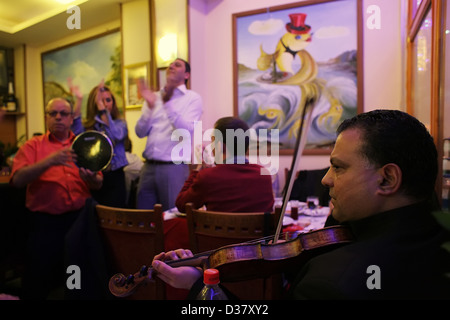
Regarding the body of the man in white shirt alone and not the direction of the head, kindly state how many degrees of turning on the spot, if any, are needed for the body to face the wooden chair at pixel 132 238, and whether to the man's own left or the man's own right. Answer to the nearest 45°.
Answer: approximately 45° to the man's own left

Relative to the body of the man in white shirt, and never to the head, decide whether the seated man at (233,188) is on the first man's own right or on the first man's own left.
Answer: on the first man's own left

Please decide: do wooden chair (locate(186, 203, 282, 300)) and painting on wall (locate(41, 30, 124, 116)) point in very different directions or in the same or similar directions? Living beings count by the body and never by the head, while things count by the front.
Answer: very different directions

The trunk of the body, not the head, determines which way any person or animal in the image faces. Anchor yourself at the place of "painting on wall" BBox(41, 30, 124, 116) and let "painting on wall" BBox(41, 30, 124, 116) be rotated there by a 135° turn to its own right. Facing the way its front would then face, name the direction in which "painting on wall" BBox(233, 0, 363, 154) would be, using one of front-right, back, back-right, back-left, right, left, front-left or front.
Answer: back-right

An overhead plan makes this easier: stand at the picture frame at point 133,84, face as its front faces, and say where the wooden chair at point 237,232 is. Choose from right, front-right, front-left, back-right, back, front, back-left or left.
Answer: front-left

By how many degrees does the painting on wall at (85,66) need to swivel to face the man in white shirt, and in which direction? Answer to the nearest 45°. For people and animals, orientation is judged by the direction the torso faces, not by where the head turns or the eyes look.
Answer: approximately 45° to its left

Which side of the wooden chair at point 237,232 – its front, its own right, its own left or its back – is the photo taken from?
back

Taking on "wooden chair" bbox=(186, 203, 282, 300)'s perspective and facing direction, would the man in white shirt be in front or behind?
in front

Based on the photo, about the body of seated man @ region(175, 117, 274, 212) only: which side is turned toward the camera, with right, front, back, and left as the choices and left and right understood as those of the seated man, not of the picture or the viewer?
back

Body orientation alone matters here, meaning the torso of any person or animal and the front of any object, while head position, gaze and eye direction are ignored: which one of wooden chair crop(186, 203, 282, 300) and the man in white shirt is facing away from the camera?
the wooden chair

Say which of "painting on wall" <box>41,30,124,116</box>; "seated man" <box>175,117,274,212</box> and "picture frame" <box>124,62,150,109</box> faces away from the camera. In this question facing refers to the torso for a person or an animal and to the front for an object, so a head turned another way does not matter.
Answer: the seated man

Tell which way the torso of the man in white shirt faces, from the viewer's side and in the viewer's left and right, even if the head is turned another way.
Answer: facing the viewer and to the left of the viewer

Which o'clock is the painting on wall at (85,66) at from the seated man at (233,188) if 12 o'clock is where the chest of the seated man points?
The painting on wall is roughly at 11 o'clock from the seated man.
